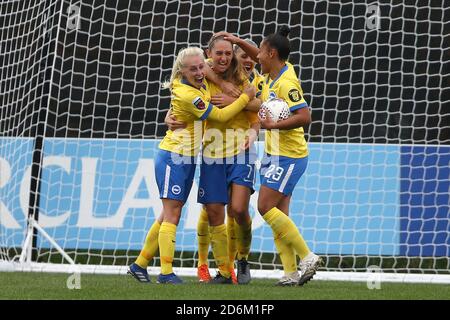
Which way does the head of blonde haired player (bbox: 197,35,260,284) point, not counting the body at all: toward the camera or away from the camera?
toward the camera

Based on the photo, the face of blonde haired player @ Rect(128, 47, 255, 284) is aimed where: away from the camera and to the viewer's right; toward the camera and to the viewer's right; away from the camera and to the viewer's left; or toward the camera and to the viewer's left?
toward the camera and to the viewer's right

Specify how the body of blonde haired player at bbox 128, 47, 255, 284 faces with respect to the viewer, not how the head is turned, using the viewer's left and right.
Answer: facing the viewer and to the right of the viewer
